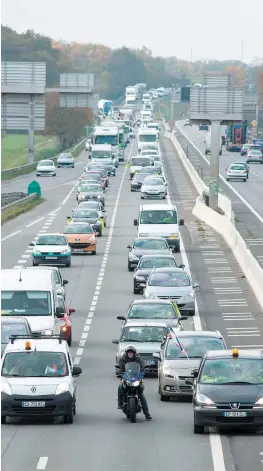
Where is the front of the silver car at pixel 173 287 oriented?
toward the camera

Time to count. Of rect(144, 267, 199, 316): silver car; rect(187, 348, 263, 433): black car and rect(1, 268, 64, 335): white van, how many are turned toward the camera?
3

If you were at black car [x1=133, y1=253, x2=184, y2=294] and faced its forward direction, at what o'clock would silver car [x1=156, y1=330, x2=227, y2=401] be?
The silver car is roughly at 12 o'clock from the black car.

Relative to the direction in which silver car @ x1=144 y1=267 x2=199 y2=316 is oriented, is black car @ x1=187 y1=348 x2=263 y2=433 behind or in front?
in front

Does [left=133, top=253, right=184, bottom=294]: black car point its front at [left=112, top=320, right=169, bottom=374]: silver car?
yes

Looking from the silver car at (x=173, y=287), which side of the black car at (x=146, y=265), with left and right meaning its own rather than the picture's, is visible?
front

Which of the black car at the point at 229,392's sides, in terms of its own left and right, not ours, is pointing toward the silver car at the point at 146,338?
back

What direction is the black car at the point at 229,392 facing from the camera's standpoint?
toward the camera

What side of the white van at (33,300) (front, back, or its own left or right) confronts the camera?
front
